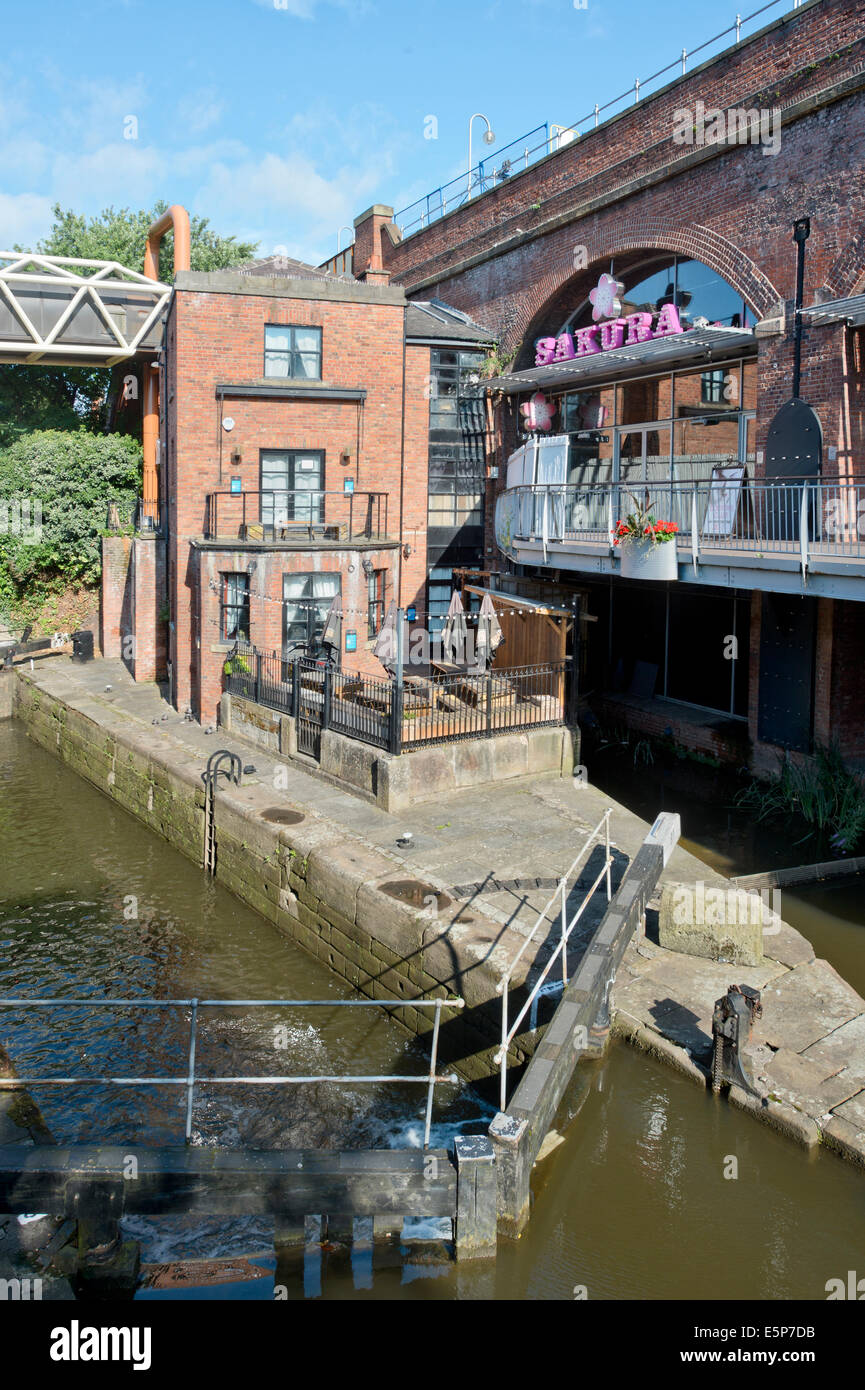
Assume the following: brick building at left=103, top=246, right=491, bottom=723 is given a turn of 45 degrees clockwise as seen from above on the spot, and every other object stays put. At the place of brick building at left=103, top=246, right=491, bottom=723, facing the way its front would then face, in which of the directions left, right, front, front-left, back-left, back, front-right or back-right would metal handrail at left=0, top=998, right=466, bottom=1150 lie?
front-left

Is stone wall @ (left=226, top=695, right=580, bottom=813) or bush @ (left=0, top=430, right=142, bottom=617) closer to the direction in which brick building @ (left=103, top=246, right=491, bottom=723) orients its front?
the stone wall

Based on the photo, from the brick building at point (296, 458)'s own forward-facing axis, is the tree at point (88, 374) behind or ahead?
behind

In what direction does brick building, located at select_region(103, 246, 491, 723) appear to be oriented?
toward the camera

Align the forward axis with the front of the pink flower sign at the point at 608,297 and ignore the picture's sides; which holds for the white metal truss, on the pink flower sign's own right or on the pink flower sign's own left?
on the pink flower sign's own right

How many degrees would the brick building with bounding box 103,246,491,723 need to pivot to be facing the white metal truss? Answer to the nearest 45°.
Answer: approximately 135° to its right

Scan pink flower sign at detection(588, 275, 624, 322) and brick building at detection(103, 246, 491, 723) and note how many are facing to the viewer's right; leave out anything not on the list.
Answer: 0

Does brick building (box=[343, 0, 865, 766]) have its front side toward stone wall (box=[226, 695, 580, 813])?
yes

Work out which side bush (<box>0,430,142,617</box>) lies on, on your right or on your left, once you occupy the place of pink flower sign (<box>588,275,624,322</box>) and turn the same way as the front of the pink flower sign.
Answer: on your right

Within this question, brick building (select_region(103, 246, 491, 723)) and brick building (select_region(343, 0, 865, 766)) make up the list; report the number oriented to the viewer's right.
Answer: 0

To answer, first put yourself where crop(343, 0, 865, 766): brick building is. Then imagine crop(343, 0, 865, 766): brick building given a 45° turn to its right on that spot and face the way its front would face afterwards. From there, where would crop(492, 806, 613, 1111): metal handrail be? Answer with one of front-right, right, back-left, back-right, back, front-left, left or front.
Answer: left

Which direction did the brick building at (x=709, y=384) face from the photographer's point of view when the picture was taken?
facing the viewer and to the left of the viewer

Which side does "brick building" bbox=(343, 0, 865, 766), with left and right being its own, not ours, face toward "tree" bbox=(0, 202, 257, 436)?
right
